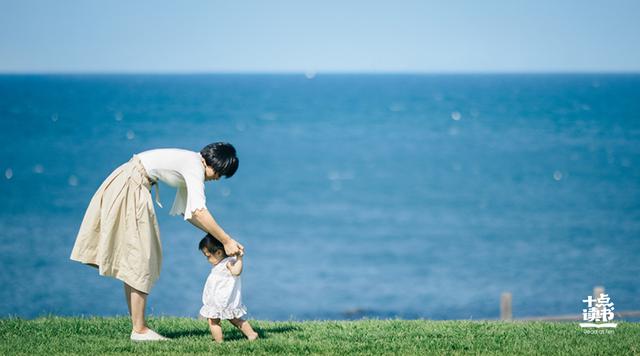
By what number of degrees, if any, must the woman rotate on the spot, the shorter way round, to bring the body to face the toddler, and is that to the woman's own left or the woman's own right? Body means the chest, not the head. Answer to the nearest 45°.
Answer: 0° — they already face them

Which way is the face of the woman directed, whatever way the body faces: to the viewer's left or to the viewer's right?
to the viewer's right

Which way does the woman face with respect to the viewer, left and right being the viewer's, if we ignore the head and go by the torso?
facing to the right of the viewer
